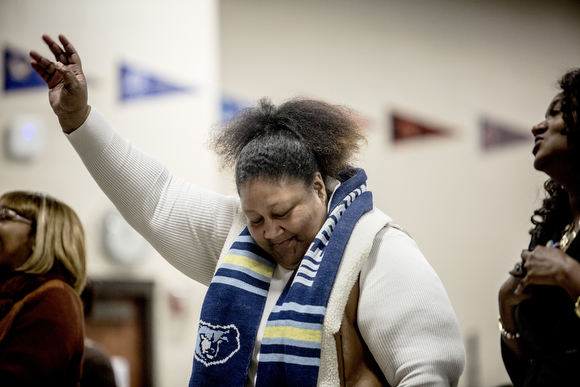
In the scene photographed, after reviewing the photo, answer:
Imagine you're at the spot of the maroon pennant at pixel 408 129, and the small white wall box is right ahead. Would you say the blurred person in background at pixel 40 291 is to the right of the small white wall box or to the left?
left

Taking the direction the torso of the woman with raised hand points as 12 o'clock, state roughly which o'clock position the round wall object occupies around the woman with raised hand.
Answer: The round wall object is roughly at 4 o'clock from the woman with raised hand.

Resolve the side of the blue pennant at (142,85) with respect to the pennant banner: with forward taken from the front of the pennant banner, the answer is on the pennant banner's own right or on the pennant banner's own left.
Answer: on the pennant banner's own right

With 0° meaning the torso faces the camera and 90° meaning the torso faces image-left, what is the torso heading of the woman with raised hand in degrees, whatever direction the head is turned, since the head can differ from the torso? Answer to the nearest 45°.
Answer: approximately 45°

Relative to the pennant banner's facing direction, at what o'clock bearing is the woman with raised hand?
The woman with raised hand is roughly at 12 o'clock from the pennant banner.

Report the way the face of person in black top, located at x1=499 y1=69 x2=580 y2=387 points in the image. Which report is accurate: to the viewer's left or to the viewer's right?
to the viewer's left

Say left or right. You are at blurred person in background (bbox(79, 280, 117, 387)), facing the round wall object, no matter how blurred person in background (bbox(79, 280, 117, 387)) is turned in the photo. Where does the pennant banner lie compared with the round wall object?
right
